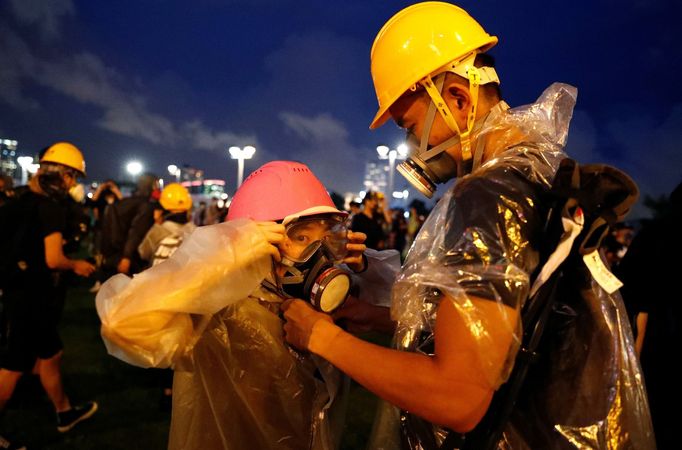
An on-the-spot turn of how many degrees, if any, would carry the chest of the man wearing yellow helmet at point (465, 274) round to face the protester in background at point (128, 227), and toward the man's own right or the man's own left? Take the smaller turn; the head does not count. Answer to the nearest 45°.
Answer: approximately 45° to the man's own right

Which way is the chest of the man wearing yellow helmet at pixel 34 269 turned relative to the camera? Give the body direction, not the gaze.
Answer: to the viewer's right

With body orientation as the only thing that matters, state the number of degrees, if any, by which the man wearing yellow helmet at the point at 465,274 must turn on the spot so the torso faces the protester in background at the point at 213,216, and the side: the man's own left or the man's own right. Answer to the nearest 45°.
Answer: approximately 45° to the man's own right

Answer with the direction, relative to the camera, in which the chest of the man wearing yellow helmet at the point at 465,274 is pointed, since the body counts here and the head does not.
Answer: to the viewer's left

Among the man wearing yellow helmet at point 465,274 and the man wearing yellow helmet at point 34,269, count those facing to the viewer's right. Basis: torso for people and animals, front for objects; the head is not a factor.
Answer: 1

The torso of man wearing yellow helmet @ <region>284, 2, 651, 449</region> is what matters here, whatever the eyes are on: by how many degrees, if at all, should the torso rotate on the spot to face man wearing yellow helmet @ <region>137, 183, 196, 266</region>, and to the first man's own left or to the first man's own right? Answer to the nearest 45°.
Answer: approximately 45° to the first man's own right

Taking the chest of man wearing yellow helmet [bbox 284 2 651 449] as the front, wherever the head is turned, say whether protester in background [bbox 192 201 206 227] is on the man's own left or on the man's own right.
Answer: on the man's own right

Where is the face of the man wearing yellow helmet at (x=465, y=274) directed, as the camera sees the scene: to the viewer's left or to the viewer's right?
to the viewer's left
